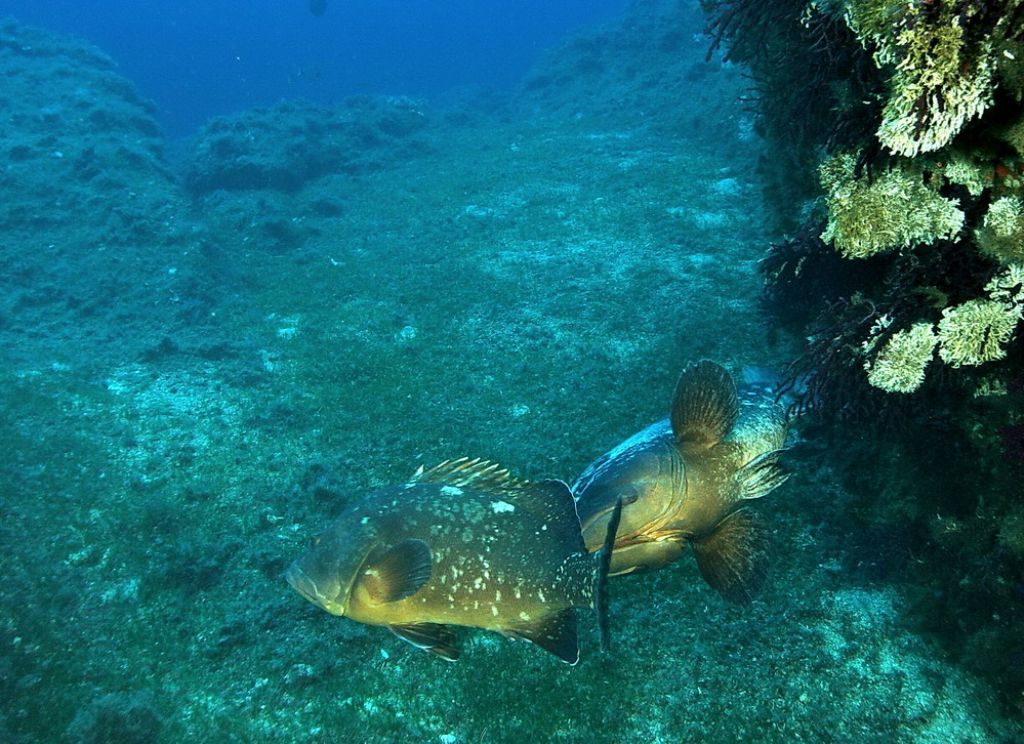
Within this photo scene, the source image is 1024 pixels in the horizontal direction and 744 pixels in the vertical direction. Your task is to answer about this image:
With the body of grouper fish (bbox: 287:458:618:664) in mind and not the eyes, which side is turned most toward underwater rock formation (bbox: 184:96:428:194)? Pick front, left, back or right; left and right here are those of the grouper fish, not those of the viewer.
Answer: right

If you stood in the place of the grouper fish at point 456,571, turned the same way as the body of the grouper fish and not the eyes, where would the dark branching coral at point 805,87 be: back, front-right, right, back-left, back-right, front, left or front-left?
back-right

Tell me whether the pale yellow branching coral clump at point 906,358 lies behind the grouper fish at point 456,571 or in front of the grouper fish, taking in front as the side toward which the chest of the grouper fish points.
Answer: behind

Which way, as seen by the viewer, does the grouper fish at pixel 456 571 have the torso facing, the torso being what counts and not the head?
to the viewer's left

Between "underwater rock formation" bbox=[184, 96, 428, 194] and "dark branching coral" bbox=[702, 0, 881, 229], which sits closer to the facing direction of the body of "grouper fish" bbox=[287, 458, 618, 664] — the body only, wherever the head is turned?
the underwater rock formation

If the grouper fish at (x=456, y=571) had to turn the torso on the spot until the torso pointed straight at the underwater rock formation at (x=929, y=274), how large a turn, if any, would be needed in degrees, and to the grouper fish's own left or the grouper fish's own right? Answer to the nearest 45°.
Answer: approximately 180°

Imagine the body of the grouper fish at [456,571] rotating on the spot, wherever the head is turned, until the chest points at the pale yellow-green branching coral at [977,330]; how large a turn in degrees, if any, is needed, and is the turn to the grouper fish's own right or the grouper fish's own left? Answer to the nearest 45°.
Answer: approximately 180°
